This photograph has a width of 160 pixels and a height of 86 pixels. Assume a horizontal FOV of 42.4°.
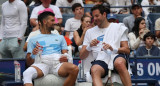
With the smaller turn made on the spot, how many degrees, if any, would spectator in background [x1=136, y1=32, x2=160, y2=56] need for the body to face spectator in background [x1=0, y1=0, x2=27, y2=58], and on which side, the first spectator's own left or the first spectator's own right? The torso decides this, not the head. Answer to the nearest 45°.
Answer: approximately 90° to the first spectator's own right

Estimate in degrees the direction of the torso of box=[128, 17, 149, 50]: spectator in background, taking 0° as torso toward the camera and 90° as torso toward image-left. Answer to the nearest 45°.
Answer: approximately 315°

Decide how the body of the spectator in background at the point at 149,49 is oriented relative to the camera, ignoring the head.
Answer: toward the camera

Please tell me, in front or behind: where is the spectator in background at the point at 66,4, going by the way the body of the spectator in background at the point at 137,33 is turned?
behind

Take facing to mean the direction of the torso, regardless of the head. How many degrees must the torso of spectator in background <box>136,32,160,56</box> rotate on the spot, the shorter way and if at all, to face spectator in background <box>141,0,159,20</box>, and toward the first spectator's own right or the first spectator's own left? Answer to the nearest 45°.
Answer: approximately 180°

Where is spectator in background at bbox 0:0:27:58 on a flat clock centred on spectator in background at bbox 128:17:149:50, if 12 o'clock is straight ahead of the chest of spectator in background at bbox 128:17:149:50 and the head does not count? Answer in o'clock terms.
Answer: spectator in background at bbox 0:0:27:58 is roughly at 4 o'clock from spectator in background at bbox 128:17:149:50.

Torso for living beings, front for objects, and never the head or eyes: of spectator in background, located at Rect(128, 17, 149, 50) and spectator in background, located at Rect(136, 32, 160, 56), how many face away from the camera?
0

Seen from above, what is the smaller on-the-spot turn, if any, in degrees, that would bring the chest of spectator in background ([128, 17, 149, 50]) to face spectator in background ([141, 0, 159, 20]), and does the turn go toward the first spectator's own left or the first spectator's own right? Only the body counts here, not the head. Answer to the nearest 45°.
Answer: approximately 135° to the first spectator's own left
